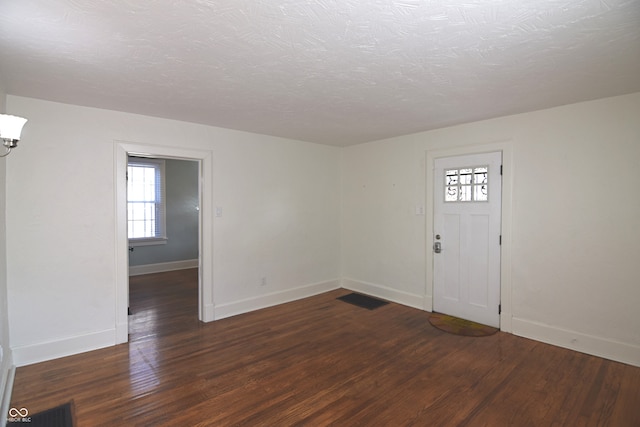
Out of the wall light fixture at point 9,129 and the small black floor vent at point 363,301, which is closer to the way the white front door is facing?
the wall light fixture

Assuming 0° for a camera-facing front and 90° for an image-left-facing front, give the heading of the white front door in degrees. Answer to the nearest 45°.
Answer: approximately 45°

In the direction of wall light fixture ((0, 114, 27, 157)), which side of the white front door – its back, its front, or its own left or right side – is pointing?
front

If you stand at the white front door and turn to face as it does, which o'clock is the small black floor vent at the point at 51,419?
The small black floor vent is roughly at 12 o'clock from the white front door.

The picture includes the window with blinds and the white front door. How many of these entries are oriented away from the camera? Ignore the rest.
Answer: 0

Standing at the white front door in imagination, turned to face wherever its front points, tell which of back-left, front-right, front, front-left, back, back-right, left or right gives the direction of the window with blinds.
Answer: front-right

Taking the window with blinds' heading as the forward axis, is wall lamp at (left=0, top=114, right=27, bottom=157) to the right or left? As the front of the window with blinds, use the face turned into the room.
on its right

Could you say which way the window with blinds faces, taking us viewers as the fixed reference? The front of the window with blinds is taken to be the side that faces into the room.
facing the viewer and to the right of the viewer

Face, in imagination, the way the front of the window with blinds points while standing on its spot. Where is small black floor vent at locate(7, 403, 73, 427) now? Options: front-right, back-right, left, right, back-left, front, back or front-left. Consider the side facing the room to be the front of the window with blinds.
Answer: front-right

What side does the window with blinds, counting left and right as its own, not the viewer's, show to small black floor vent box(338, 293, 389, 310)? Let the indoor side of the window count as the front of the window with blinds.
front
